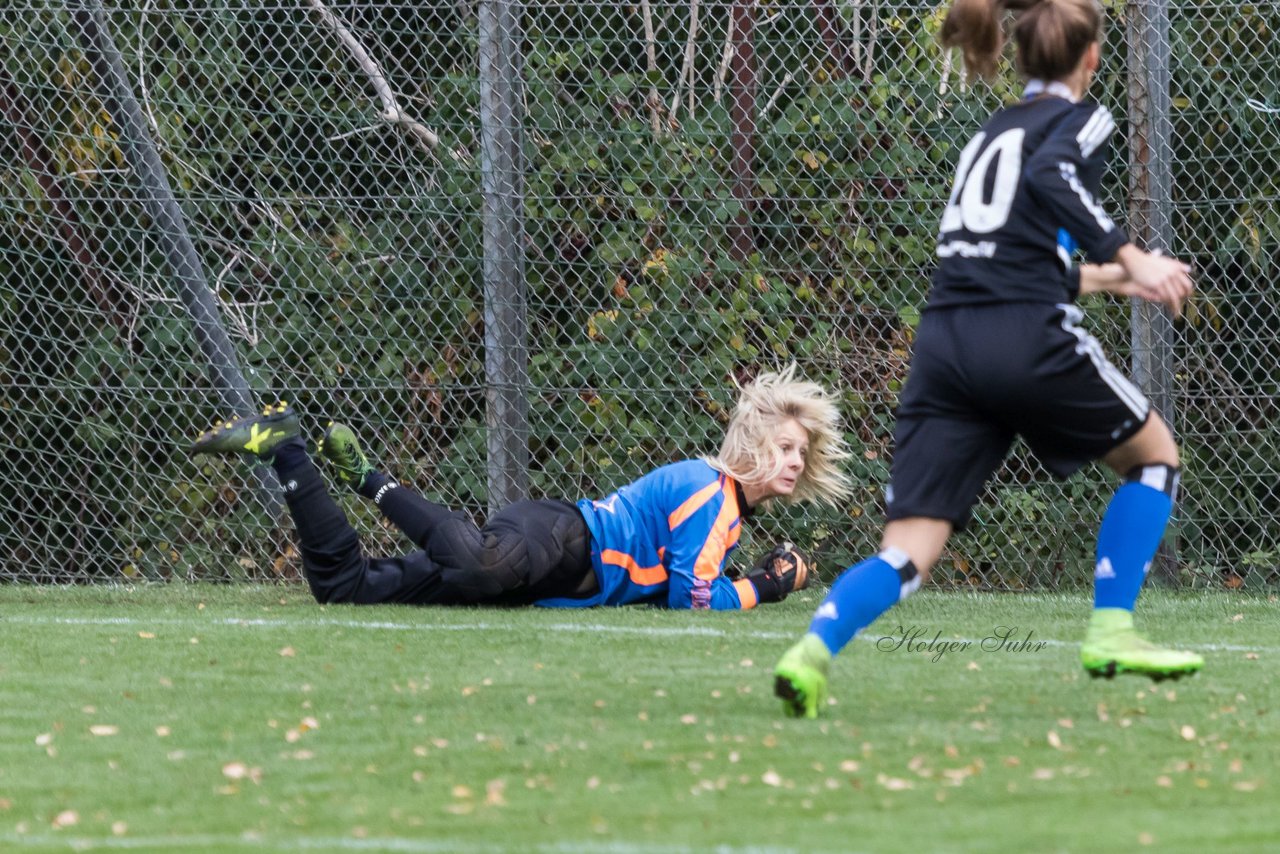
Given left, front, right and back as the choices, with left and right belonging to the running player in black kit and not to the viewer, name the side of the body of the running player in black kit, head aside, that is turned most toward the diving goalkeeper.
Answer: left

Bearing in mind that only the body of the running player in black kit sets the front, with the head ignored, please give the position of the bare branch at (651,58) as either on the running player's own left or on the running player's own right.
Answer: on the running player's own left

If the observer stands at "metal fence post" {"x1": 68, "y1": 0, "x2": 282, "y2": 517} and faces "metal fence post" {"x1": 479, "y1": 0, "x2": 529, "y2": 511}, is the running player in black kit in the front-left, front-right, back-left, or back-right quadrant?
front-right

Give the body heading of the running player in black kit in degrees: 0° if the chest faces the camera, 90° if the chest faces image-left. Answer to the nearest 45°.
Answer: approximately 225°

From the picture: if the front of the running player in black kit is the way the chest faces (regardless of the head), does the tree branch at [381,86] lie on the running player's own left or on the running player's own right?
on the running player's own left

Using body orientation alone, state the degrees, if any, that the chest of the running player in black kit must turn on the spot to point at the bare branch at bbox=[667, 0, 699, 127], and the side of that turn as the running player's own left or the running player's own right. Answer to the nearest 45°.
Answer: approximately 45° to the running player's own left

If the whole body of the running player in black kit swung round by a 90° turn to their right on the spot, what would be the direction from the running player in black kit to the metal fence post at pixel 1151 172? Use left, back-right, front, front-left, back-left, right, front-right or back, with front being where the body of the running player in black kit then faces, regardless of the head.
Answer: back-left

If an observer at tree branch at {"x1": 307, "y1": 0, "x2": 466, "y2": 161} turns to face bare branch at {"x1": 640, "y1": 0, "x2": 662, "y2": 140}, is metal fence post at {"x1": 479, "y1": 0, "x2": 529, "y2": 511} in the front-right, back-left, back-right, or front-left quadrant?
front-right

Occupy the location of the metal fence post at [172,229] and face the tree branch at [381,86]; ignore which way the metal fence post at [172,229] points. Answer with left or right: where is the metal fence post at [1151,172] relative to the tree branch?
right

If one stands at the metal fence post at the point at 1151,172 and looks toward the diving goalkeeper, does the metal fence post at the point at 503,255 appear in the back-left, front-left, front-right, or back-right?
front-right
